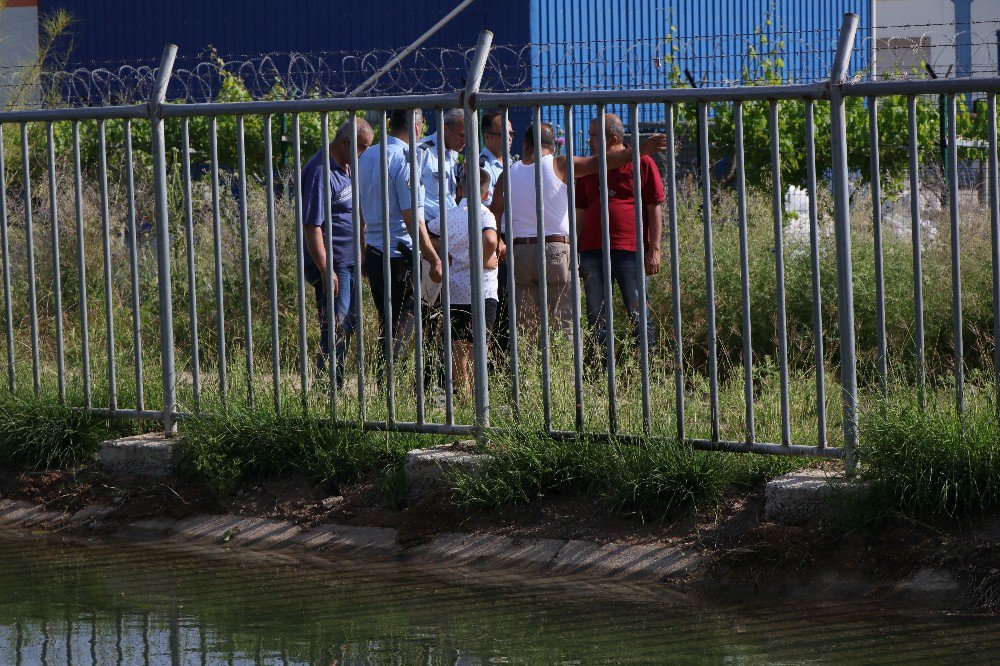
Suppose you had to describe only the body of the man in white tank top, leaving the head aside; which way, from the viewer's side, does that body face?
away from the camera

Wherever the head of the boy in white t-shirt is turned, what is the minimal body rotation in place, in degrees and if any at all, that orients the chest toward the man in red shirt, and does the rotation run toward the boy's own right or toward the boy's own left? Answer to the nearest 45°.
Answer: approximately 45° to the boy's own right

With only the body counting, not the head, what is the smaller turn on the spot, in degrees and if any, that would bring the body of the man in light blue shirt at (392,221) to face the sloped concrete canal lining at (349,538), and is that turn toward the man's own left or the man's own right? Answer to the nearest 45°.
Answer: approximately 135° to the man's own right

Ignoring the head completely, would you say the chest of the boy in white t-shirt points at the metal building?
yes

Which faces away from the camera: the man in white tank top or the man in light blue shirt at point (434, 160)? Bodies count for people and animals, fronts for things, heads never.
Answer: the man in white tank top

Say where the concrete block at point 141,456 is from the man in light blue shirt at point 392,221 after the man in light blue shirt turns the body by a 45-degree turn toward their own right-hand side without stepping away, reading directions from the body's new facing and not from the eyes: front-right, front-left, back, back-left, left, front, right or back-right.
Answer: back-right

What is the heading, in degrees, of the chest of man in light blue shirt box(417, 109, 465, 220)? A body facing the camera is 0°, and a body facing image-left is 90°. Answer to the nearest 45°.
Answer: approximately 315°

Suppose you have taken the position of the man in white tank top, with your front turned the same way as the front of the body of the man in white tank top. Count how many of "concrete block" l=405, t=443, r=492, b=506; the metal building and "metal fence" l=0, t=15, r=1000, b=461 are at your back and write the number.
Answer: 2

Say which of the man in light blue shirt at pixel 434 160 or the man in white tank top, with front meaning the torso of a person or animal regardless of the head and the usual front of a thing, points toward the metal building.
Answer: the man in white tank top

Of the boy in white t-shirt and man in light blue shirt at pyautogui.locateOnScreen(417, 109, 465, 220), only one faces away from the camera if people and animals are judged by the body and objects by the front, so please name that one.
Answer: the boy in white t-shirt

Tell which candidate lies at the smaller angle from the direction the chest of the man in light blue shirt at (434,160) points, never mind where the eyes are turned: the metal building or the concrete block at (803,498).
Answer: the concrete block

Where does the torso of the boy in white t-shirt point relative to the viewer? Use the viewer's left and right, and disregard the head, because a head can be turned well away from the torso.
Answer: facing away from the viewer

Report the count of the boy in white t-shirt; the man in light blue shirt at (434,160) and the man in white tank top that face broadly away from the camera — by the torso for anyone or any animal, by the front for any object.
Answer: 2

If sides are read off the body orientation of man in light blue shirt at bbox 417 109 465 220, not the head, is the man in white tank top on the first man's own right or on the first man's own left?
on the first man's own left

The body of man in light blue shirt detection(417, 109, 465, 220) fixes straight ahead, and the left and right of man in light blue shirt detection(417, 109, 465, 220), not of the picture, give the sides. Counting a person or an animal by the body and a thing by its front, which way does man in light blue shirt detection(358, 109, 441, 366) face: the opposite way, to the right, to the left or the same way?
to the left
